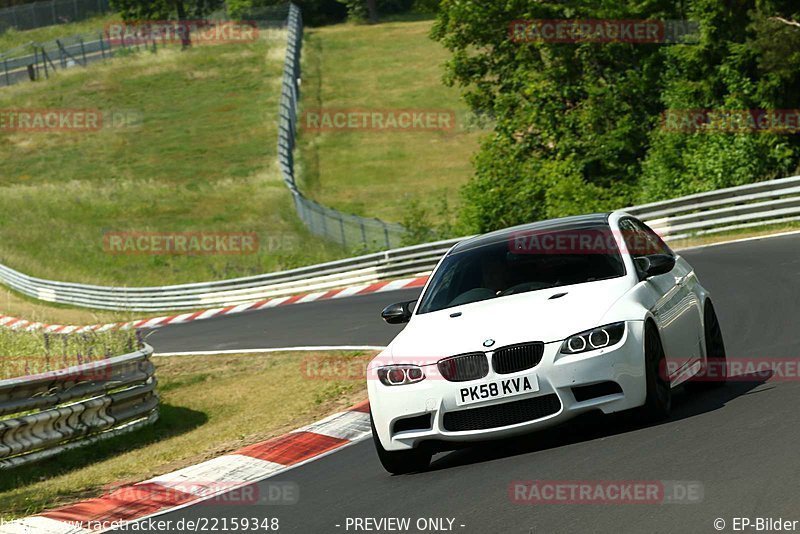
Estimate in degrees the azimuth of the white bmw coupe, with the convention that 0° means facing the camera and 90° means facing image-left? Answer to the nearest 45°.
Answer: approximately 45°

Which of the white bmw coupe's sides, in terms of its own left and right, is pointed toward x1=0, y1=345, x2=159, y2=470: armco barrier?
right

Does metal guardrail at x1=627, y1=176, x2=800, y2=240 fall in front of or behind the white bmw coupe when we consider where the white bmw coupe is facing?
behind

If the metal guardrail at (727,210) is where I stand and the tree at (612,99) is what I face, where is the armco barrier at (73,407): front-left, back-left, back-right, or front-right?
back-left

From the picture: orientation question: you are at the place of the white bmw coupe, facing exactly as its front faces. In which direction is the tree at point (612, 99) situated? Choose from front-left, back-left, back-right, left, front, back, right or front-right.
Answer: back-right
